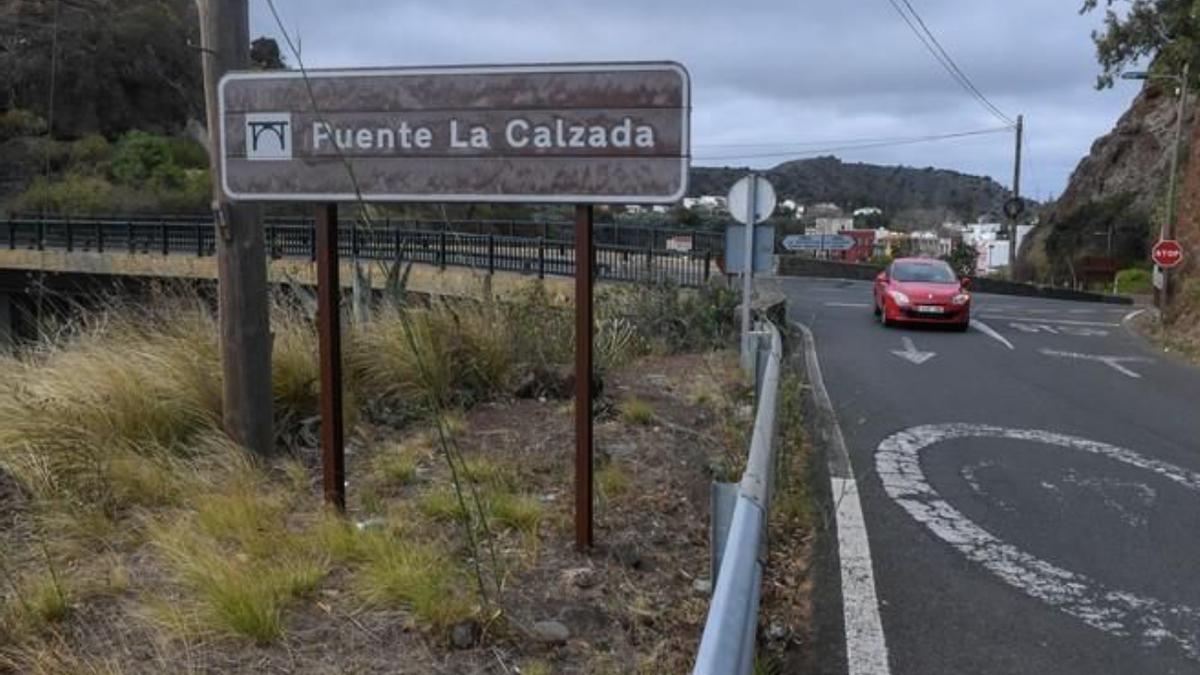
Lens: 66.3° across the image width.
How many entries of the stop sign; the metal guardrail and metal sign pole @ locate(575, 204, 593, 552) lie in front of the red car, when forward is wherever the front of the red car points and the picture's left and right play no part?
2

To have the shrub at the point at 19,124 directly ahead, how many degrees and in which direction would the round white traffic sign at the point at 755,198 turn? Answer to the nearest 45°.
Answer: approximately 45° to its left

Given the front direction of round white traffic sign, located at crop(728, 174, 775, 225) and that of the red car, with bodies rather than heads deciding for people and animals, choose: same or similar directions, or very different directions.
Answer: very different directions

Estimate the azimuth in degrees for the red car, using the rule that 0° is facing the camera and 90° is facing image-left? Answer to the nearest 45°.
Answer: approximately 0°

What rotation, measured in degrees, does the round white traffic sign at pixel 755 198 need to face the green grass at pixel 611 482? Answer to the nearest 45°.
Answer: approximately 180°

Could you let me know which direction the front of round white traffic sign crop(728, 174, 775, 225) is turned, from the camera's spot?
facing away from the viewer

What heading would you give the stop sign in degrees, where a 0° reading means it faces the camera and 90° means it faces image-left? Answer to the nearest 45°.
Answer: approximately 0°

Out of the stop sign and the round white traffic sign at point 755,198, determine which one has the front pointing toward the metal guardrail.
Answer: the stop sign
